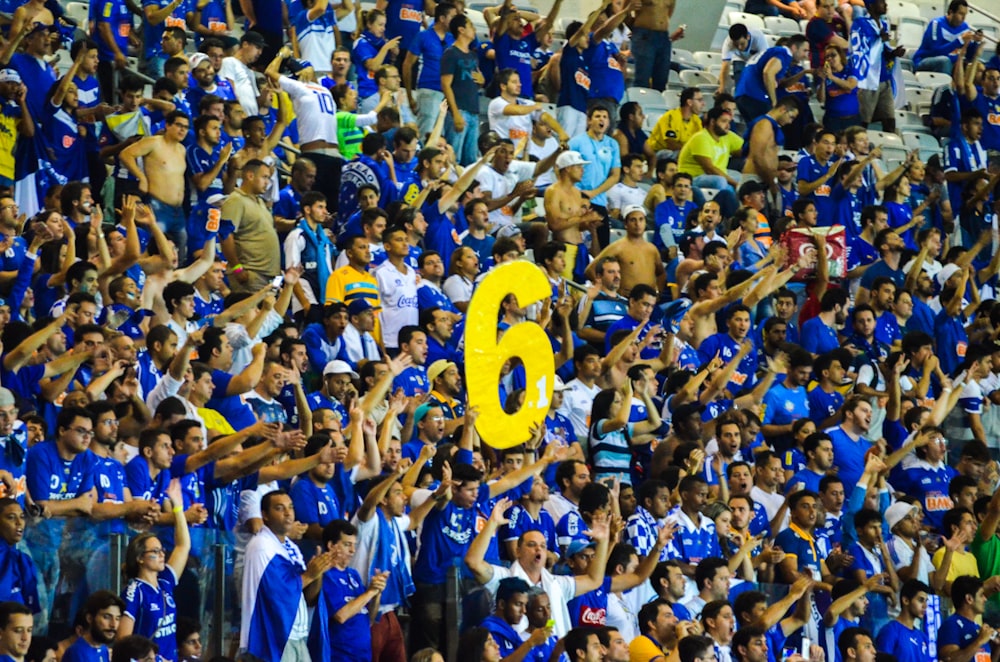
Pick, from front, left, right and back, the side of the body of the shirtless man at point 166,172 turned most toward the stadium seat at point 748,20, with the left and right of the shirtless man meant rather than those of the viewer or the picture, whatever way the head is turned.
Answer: left

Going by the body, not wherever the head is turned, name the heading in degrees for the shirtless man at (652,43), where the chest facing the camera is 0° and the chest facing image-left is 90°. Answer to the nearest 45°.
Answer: approximately 315°

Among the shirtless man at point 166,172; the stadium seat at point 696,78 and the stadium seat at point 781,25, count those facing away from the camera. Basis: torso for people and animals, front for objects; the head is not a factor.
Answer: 0

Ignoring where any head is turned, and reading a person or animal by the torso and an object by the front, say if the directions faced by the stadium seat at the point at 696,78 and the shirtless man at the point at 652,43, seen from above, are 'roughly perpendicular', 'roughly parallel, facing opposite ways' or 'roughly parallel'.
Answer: roughly parallel

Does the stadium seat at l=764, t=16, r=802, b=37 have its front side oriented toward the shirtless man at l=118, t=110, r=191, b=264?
no

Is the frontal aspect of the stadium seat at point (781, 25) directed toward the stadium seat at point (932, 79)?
no

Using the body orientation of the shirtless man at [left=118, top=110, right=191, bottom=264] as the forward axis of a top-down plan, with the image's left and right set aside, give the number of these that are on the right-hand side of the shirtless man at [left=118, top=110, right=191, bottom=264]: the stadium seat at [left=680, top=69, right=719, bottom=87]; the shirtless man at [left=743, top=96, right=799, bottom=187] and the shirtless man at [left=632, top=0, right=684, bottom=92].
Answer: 0

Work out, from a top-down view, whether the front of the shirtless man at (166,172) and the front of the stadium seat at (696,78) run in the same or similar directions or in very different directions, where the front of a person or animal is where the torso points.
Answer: same or similar directions

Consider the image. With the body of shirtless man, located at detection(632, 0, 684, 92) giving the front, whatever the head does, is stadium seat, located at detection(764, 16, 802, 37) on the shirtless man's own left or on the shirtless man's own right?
on the shirtless man's own left

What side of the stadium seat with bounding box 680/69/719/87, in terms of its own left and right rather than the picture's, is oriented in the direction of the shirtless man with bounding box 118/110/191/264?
right

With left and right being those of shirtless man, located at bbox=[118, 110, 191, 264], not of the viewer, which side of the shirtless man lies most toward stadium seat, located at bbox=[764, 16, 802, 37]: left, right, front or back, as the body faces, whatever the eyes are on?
left

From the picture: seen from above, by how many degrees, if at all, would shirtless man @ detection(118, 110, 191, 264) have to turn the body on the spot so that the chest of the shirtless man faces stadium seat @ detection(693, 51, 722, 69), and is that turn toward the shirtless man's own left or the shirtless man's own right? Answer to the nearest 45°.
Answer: approximately 90° to the shirtless man's own left

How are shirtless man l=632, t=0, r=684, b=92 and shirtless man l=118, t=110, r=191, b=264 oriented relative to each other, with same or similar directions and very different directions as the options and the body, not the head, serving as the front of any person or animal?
same or similar directions

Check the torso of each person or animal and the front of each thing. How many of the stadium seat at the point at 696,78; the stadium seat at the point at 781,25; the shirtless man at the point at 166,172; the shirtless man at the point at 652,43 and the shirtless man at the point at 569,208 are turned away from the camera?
0

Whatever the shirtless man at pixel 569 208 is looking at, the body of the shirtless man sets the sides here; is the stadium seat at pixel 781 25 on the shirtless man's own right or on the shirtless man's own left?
on the shirtless man's own left

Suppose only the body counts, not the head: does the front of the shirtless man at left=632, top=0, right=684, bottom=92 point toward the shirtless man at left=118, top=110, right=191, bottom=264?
no

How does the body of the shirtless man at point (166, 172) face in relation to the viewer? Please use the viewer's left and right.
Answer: facing the viewer and to the right of the viewer

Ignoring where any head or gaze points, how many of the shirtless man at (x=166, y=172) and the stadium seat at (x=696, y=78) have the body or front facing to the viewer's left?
0
